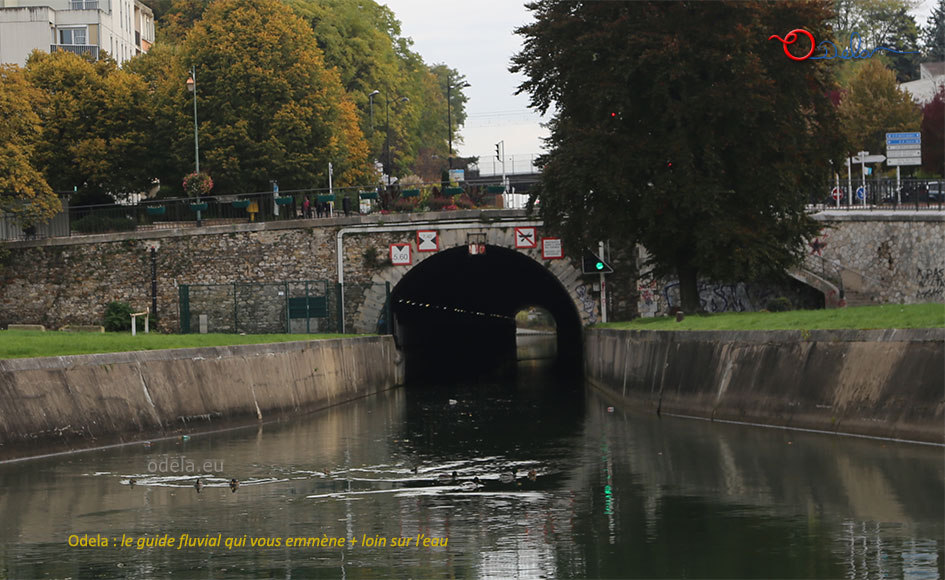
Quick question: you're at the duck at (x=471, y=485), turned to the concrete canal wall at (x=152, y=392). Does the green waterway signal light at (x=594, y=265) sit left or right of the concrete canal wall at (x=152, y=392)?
right

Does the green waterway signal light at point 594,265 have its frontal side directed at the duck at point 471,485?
yes

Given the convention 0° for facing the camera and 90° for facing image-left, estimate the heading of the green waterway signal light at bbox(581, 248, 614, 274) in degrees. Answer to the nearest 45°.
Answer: approximately 0°

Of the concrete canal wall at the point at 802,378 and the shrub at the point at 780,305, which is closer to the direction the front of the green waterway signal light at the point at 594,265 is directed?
the concrete canal wall

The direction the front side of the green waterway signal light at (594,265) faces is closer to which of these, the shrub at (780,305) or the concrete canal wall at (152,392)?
the concrete canal wall

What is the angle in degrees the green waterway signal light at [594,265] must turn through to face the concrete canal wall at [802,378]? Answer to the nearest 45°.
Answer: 0° — it already faces it

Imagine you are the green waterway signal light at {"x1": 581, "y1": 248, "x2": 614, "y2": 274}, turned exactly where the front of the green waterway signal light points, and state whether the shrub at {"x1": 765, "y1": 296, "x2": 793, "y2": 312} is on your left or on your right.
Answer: on your left

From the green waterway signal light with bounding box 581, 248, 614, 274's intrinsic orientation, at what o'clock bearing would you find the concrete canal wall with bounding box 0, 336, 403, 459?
The concrete canal wall is roughly at 1 o'clock from the green waterway signal light.
